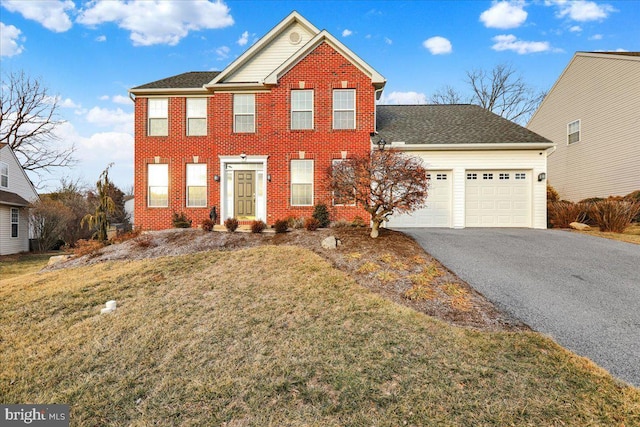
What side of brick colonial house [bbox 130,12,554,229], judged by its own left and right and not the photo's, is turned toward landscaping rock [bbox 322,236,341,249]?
front

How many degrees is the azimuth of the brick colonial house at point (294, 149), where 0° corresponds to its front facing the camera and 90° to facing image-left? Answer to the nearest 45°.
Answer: approximately 0°

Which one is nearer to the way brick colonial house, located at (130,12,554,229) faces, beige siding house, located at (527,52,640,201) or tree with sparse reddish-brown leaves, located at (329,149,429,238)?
the tree with sparse reddish-brown leaves

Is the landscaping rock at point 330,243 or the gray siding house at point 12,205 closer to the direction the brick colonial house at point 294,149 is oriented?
the landscaping rock

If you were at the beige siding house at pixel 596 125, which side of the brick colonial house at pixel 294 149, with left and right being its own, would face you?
left

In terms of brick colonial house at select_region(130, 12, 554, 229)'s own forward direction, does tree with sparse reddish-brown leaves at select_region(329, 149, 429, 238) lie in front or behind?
in front

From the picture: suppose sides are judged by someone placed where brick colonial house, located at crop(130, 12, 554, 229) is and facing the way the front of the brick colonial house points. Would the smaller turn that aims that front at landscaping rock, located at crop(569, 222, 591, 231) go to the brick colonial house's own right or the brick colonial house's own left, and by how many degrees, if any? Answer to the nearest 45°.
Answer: approximately 90° to the brick colonial house's own left
